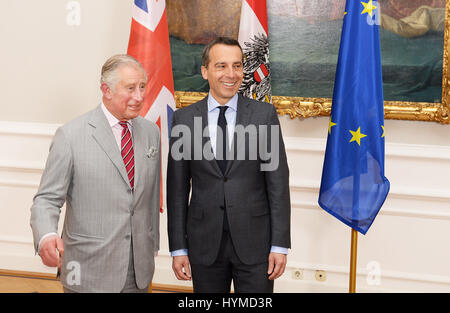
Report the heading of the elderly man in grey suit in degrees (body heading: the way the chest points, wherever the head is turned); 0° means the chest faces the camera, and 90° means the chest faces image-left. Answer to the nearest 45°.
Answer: approximately 315°

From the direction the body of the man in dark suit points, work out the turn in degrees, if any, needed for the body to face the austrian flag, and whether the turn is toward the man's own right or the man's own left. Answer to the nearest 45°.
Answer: approximately 180°

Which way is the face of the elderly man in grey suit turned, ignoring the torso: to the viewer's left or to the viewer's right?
to the viewer's right

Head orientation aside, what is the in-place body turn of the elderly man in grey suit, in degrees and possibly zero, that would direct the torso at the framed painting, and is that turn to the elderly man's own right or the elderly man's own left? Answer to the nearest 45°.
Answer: approximately 90° to the elderly man's own left

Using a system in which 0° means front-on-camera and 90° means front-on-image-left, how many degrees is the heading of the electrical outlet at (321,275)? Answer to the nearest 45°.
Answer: approximately 0°

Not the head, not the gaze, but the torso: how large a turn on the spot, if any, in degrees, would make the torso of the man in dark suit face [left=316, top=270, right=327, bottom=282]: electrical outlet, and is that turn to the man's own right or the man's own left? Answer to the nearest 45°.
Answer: approximately 135° to the man's own left

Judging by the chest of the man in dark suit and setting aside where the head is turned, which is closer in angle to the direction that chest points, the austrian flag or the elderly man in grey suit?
the elderly man in grey suit

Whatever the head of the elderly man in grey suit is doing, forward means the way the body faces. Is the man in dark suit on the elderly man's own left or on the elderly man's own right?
on the elderly man's own left

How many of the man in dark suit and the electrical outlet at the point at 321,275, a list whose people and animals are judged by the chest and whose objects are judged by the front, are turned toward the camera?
2

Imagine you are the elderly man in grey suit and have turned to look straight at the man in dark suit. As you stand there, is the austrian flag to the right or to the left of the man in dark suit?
left

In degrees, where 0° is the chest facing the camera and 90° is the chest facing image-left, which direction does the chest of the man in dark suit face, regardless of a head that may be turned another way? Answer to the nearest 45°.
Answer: approximately 0°
